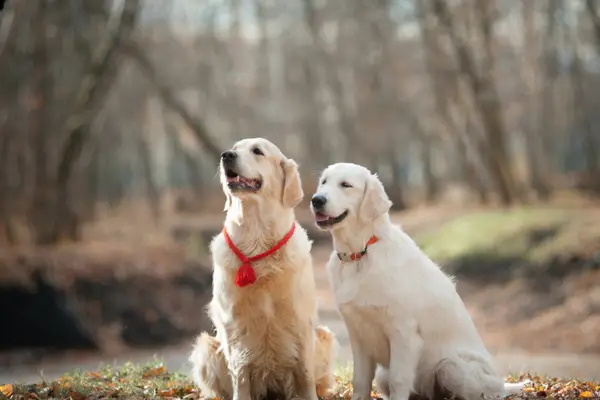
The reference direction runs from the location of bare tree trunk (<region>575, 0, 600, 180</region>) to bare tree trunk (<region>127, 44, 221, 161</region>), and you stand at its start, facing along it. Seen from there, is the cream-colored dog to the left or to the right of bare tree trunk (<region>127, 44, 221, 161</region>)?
left

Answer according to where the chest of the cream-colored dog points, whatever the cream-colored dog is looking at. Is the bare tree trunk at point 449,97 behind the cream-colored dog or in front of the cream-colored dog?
behind

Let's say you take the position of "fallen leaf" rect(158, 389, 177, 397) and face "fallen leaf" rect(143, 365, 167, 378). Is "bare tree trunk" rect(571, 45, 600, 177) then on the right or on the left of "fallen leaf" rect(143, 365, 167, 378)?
right

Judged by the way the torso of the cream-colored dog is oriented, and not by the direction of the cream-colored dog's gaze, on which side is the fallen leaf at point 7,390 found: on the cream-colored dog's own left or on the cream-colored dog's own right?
on the cream-colored dog's own right

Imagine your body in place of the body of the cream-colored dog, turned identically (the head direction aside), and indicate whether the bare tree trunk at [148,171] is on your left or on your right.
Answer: on your right

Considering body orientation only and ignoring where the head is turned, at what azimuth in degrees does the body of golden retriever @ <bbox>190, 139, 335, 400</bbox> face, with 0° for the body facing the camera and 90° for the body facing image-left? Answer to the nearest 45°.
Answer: approximately 0°

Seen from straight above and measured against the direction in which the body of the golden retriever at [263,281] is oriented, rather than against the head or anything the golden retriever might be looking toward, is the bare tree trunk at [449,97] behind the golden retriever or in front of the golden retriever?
behind

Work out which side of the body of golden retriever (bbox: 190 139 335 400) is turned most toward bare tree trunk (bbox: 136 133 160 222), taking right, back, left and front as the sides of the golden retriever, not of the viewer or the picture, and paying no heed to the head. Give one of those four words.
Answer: back

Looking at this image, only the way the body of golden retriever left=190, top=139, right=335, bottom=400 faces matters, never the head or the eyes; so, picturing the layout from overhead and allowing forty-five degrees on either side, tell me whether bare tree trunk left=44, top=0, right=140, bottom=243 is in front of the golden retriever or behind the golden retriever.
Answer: behind

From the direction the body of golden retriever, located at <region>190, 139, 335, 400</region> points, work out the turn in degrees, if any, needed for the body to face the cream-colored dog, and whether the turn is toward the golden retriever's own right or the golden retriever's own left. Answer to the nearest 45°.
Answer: approximately 90° to the golden retriever's own left
